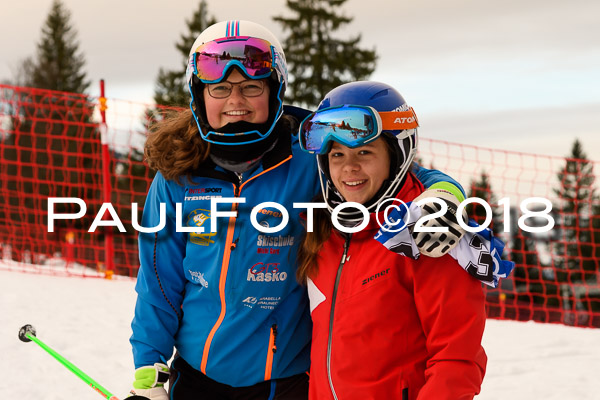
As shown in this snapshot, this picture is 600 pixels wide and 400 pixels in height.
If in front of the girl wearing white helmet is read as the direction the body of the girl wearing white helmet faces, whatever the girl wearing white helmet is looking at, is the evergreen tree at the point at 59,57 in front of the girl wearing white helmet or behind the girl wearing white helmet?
behind

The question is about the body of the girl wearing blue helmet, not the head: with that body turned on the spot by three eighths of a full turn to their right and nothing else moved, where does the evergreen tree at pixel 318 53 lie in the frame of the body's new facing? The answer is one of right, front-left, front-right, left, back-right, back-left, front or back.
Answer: front

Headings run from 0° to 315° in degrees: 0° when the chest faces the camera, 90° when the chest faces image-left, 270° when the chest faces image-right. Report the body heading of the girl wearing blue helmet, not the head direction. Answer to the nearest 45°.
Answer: approximately 45°

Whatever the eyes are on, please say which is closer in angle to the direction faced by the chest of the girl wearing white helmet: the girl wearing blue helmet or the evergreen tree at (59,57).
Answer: the girl wearing blue helmet

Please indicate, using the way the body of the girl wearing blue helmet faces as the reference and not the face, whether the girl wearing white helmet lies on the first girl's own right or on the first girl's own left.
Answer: on the first girl's own right

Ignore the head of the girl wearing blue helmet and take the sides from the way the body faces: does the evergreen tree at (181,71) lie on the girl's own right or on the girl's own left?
on the girl's own right

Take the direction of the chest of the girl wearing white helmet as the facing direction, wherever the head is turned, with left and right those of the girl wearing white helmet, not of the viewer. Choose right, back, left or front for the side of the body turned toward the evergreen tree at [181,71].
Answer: back

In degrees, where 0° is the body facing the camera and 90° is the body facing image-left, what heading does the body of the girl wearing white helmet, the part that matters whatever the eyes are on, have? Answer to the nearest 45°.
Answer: approximately 0°

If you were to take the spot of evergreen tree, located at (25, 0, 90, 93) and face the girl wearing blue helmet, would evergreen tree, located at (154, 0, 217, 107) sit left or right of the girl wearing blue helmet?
left

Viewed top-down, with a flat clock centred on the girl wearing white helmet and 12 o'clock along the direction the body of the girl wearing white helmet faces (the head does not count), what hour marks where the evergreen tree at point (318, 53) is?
The evergreen tree is roughly at 6 o'clock from the girl wearing white helmet.
